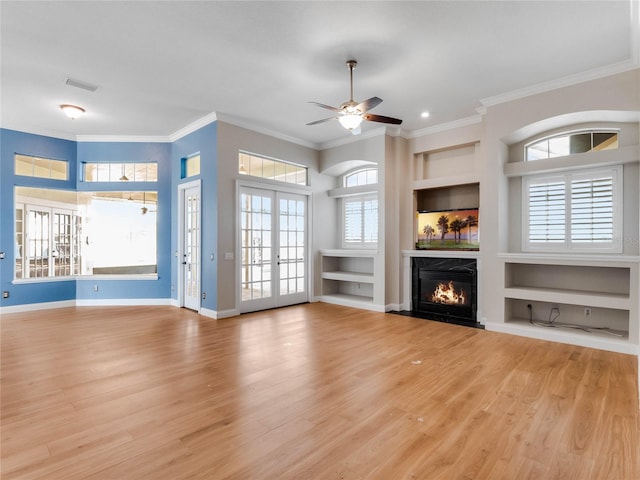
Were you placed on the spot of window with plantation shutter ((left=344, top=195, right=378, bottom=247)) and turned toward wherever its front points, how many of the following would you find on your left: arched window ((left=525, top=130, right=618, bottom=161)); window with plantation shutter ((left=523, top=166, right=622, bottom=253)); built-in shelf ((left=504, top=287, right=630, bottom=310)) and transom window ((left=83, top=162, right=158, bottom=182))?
3

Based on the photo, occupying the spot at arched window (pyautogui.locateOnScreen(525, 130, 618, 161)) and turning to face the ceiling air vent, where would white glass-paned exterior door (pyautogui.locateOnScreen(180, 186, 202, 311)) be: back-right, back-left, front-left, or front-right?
front-right

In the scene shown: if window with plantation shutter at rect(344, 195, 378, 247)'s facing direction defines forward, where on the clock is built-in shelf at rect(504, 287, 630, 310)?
The built-in shelf is roughly at 9 o'clock from the window with plantation shutter.

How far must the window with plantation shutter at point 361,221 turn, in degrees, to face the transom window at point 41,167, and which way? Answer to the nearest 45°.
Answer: approximately 45° to its right

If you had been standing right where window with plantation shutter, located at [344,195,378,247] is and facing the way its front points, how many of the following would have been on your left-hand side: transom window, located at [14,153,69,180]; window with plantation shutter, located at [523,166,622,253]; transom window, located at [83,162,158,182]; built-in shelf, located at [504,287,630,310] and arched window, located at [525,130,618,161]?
3

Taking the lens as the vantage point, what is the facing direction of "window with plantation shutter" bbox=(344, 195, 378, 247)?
facing the viewer and to the left of the viewer

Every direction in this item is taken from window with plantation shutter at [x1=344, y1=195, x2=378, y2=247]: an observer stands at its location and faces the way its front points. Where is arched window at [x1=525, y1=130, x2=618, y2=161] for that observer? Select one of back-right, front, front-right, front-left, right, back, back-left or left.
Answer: left

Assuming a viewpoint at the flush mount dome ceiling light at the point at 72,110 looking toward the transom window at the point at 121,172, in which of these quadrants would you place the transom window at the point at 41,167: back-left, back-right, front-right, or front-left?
front-left

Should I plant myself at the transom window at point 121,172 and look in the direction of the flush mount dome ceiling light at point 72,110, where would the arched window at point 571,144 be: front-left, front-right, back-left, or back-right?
front-left

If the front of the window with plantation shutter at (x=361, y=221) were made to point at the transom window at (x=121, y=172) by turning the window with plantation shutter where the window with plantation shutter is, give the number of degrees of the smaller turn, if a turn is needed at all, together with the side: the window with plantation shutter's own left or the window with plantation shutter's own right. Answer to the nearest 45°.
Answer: approximately 45° to the window with plantation shutter's own right
